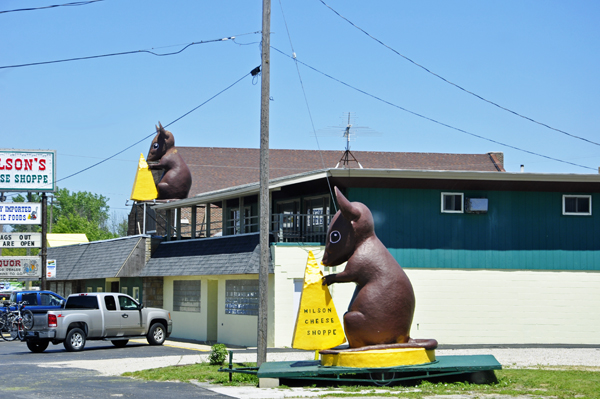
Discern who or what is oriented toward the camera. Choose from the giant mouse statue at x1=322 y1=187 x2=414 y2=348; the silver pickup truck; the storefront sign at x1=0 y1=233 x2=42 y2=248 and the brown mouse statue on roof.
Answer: the storefront sign

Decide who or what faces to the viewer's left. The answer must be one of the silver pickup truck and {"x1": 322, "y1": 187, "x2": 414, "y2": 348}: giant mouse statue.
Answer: the giant mouse statue

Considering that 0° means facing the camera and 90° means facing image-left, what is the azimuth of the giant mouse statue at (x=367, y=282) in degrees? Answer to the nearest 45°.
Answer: approximately 90°

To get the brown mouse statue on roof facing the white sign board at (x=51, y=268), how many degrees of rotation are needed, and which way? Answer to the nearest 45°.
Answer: approximately 45° to its right

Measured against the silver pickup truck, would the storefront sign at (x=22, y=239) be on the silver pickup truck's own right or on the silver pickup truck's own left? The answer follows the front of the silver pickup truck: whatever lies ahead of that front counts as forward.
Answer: on the silver pickup truck's own left

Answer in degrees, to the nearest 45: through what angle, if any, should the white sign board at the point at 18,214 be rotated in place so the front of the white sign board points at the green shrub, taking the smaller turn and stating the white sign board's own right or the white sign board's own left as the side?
0° — it already faces it

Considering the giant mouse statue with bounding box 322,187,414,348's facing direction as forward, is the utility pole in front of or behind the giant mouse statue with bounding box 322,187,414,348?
in front

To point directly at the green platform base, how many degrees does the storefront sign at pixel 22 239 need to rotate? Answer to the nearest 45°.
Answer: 0° — it already faces it

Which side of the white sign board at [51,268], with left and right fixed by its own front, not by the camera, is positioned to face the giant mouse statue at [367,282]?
front

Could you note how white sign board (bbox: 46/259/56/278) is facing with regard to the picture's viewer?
facing the viewer

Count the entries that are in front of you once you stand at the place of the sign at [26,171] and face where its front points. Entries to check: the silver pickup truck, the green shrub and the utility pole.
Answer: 3

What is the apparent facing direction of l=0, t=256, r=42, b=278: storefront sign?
toward the camera
